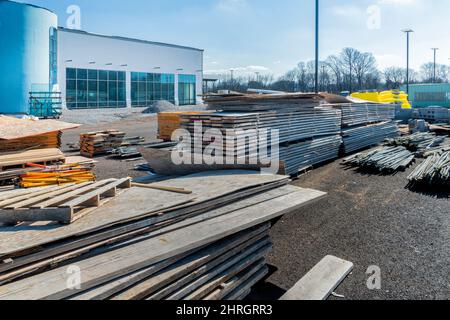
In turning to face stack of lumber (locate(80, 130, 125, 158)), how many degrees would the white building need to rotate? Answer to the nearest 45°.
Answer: approximately 45° to its right

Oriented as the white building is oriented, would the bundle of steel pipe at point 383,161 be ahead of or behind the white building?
ahead

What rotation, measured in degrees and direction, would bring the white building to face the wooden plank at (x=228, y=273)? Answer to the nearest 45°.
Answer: approximately 45° to its right

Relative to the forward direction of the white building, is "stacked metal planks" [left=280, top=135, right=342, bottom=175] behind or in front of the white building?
in front

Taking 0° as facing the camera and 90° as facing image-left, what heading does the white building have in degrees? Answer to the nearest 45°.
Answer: approximately 315°

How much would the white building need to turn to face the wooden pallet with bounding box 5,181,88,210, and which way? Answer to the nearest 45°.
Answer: approximately 45° to its right

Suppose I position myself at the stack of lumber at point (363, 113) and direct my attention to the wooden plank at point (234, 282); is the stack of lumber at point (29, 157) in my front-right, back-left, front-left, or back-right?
front-right

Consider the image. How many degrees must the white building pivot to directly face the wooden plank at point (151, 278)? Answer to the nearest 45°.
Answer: approximately 45° to its right

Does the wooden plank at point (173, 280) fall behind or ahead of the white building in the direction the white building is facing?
ahead

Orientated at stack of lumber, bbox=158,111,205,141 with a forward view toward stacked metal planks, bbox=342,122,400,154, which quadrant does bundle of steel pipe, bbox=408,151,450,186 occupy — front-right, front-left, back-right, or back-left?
front-right

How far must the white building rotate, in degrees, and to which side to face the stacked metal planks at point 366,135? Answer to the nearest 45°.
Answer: approximately 45° to its right

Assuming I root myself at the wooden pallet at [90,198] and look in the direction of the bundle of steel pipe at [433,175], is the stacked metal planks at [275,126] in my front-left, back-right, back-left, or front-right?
front-left

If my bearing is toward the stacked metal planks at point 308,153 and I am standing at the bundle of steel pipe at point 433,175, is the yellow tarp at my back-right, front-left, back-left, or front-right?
front-right

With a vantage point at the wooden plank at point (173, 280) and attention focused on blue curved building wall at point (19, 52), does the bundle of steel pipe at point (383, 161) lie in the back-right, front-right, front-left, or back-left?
front-right
